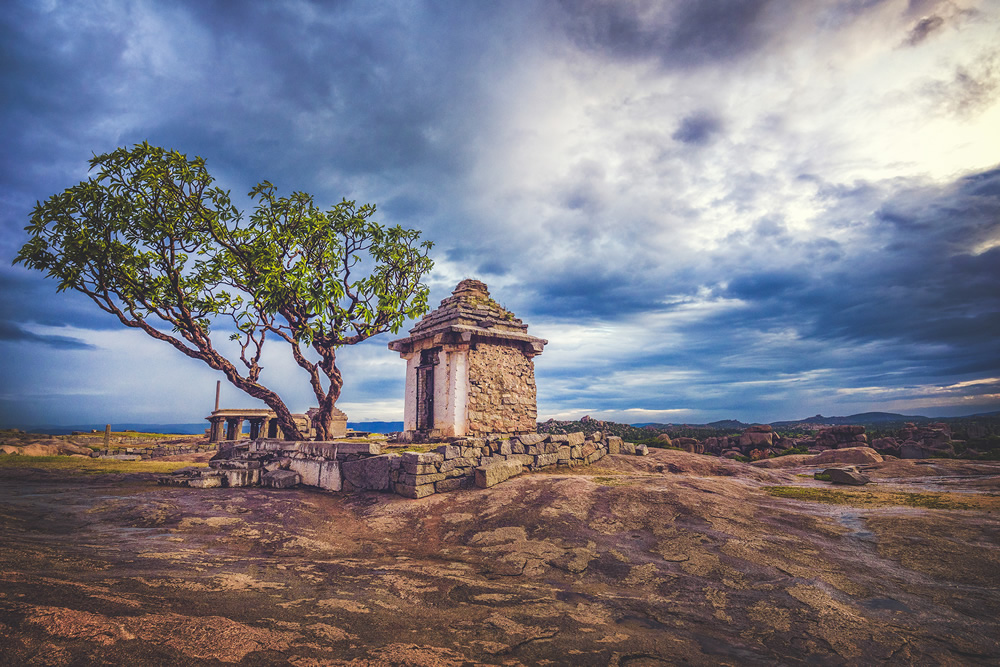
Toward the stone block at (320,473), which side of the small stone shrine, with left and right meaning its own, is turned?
front

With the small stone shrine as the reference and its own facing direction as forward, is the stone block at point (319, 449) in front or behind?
in front

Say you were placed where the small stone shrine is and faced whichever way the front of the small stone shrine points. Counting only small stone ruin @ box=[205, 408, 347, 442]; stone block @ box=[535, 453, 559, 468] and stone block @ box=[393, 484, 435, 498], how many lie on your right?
1

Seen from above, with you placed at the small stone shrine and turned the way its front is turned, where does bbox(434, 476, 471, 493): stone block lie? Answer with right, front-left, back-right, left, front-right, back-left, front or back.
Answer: front-left

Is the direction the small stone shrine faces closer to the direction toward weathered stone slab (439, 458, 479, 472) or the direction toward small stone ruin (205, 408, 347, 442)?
the weathered stone slab

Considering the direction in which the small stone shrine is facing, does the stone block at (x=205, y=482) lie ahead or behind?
ahead

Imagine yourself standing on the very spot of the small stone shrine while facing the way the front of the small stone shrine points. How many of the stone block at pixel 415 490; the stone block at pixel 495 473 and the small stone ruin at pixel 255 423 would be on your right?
1

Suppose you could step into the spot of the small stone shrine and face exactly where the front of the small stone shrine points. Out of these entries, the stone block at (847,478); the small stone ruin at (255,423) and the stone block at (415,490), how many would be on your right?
1

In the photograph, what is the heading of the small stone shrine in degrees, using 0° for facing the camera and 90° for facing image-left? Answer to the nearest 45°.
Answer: approximately 45°
